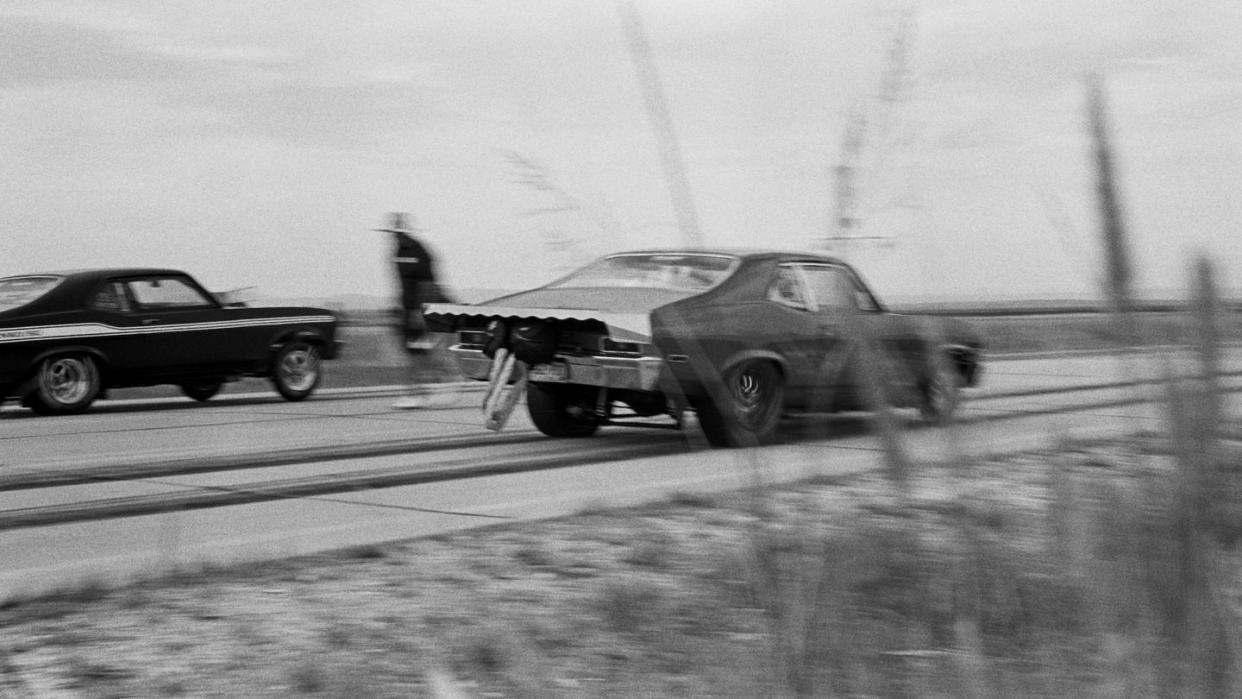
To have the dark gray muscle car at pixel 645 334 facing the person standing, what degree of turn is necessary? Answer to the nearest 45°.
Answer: approximately 90° to its left

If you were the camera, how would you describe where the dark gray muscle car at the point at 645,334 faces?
facing away from the viewer and to the right of the viewer
